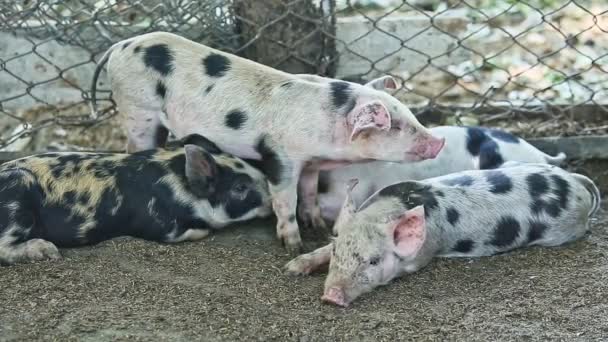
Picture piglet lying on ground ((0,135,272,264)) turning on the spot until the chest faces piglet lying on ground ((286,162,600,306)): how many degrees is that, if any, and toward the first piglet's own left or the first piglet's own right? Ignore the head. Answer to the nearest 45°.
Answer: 0° — it already faces it

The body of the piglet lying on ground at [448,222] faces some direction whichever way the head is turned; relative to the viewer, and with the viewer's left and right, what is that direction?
facing the viewer and to the left of the viewer

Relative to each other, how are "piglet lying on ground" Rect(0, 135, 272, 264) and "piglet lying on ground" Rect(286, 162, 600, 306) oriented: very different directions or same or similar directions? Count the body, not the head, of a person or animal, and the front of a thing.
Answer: very different directions

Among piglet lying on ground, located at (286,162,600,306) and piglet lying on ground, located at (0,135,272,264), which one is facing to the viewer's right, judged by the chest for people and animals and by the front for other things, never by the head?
piglet lying on ground, located at (0,135,272,264)

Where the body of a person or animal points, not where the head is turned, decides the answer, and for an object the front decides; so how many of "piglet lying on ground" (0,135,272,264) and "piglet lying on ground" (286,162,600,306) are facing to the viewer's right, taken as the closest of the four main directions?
1

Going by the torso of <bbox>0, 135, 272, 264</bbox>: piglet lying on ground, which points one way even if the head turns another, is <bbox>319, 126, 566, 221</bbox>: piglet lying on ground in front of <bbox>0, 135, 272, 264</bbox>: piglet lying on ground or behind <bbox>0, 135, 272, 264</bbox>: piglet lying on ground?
in front

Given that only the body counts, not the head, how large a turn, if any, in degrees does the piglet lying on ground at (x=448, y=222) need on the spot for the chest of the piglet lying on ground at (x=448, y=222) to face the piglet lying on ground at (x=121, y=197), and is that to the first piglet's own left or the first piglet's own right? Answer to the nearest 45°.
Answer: approximately 45° to the first piglet's own right

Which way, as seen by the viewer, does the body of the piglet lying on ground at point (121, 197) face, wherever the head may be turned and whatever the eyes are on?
to the viewer's right
